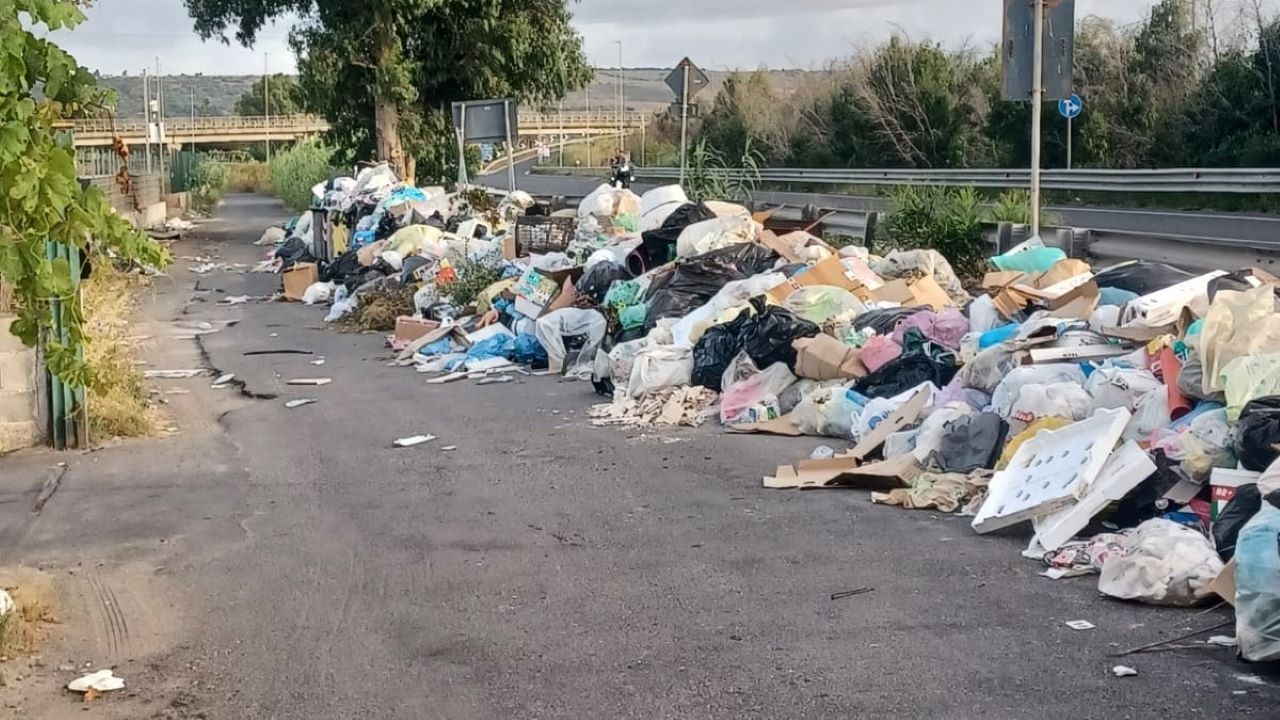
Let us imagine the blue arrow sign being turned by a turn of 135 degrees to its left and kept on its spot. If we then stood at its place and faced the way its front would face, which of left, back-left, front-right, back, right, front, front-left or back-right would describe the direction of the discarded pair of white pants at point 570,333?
back-right

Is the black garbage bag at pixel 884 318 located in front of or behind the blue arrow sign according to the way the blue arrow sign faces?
in front

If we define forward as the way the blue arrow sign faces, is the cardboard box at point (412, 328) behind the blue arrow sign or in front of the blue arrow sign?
in front

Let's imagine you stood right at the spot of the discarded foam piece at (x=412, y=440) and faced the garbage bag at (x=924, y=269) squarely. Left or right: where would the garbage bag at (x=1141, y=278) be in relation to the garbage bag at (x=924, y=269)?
right

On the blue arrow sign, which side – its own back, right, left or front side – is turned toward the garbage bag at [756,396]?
front

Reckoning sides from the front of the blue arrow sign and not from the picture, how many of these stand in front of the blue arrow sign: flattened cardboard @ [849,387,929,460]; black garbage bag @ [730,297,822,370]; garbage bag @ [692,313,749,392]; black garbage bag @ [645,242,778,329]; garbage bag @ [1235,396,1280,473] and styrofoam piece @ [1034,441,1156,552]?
6

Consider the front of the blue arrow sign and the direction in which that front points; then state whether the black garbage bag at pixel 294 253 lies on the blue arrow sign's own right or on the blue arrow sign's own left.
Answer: on the blue arrow sign's own right

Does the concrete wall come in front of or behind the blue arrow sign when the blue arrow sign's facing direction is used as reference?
in front

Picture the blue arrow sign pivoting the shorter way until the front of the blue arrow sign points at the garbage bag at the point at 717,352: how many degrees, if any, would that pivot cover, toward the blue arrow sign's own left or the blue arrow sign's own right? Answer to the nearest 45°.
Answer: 0° — it already faces it

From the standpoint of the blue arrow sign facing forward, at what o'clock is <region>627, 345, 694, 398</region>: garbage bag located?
The garbage bag is roughly at 12 o'clock from the blue arrow sign.

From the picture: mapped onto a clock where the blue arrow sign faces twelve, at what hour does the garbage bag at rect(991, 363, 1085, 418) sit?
The garbage bag is roughly at 12 o'clock from the blue arrow sign.

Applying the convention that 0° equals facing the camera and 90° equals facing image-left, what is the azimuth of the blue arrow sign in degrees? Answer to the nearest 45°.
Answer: approximately 0°

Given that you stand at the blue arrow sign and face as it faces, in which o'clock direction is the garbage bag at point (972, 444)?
The garbage bag is roughly at 12 o'clock from the blue arrow sign.
